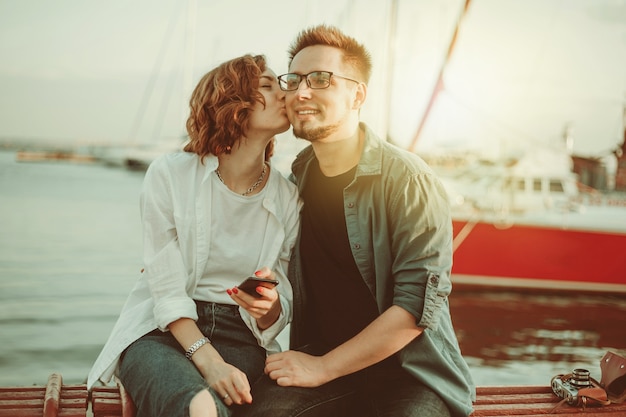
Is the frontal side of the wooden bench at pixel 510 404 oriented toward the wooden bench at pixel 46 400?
no

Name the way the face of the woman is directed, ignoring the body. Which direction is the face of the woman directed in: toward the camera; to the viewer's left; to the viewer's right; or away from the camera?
to the viewer's right

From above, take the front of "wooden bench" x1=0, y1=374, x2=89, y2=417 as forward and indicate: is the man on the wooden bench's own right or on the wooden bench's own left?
on the wooden bench's own left

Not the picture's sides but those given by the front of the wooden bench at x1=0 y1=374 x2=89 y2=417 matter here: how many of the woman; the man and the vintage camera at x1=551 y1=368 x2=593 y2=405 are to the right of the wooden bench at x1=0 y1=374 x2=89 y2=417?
0

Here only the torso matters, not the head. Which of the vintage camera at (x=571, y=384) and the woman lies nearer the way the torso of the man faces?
the woman

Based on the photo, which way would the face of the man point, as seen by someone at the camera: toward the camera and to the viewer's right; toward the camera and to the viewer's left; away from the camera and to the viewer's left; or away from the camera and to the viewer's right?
toward the camera and to the viewer's left

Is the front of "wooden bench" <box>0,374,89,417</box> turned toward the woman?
no

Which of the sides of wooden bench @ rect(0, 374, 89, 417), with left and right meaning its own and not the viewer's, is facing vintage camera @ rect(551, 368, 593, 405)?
left

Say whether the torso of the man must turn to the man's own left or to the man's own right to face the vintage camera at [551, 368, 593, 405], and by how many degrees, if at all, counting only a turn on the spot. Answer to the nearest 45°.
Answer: approximately 135° to the man's own left

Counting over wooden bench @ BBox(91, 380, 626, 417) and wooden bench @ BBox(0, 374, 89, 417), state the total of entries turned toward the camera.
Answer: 2

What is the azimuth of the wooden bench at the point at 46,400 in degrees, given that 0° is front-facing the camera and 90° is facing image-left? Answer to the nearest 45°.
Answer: approximately 0°

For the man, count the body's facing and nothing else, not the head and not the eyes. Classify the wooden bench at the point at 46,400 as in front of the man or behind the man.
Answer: in front

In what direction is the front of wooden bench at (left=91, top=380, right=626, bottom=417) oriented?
toward the camera

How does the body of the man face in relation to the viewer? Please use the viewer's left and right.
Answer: facing the viewer and to the left of the viewer
